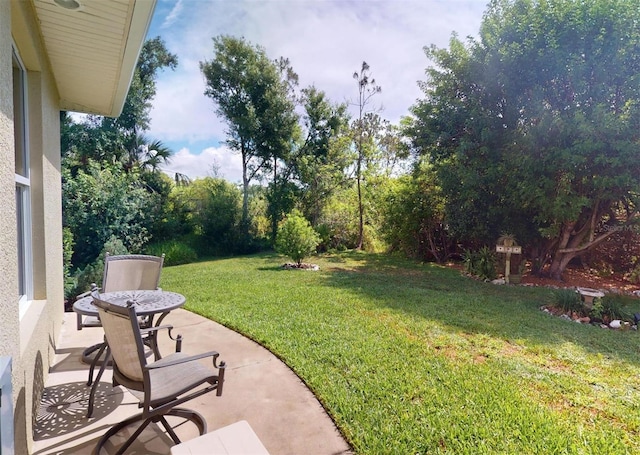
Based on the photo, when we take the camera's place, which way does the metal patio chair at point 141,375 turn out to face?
facing away from the viewer and to the right of the viewer

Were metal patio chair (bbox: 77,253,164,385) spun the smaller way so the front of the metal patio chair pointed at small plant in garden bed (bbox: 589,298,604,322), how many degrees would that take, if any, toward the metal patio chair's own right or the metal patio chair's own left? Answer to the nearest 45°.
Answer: approximately 135° to the metal patio chair's own left

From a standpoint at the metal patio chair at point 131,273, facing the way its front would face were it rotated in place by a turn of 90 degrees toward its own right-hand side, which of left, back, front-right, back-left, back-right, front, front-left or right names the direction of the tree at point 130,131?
front-right

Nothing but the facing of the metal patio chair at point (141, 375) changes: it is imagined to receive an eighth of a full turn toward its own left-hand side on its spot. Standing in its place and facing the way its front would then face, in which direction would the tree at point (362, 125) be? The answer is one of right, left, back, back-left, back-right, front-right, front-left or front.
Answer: front-right

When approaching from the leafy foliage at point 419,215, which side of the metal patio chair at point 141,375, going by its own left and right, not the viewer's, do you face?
front

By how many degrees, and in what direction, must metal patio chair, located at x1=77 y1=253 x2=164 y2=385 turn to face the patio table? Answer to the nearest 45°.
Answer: approximately 45° to its left

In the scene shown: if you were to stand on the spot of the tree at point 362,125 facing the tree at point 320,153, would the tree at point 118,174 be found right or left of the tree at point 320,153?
left

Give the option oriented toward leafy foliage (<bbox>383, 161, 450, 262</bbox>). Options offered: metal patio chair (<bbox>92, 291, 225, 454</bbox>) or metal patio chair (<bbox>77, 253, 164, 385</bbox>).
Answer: metal patio chair (<bbox>92, 291, 225, 454</bbox>)

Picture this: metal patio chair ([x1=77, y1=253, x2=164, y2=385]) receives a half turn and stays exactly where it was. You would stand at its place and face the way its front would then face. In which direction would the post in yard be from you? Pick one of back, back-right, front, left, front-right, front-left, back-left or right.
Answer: front-right

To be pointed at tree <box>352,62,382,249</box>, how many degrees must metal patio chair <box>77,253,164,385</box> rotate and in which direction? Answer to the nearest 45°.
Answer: approximately 180°

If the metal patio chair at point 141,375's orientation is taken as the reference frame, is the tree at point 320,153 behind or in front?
in front

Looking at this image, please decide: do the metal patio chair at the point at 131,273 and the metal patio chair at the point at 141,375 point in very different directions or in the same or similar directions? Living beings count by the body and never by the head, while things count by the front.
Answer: very different directions

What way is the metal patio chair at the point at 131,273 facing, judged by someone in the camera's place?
facing the viewer and to the left of the viewer

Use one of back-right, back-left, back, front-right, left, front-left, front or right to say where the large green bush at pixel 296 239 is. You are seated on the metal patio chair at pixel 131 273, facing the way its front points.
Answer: back
